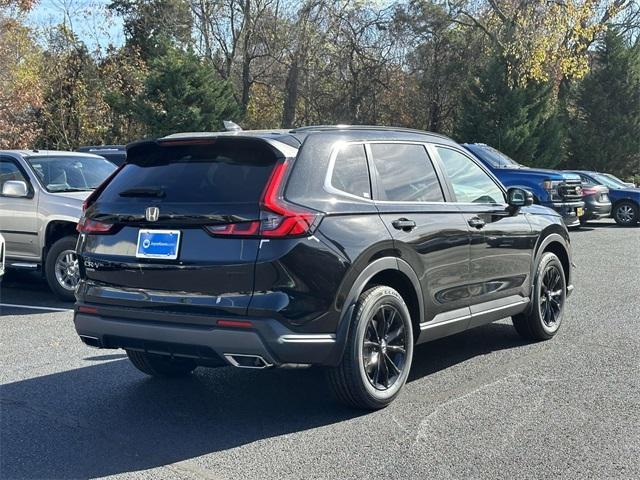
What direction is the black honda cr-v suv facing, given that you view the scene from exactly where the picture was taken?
facing away from the viewer and to the right of the viewer

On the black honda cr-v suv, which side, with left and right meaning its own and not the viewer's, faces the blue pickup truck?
front

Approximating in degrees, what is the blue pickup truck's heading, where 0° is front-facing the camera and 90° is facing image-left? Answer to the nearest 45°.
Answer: approximately 315°

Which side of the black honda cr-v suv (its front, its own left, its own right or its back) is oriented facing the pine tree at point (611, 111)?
front

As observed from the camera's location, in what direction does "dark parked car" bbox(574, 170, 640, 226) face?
facing the viewer and to the right of the viewer

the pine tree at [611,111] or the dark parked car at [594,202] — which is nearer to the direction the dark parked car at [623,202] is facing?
the dark parked car
